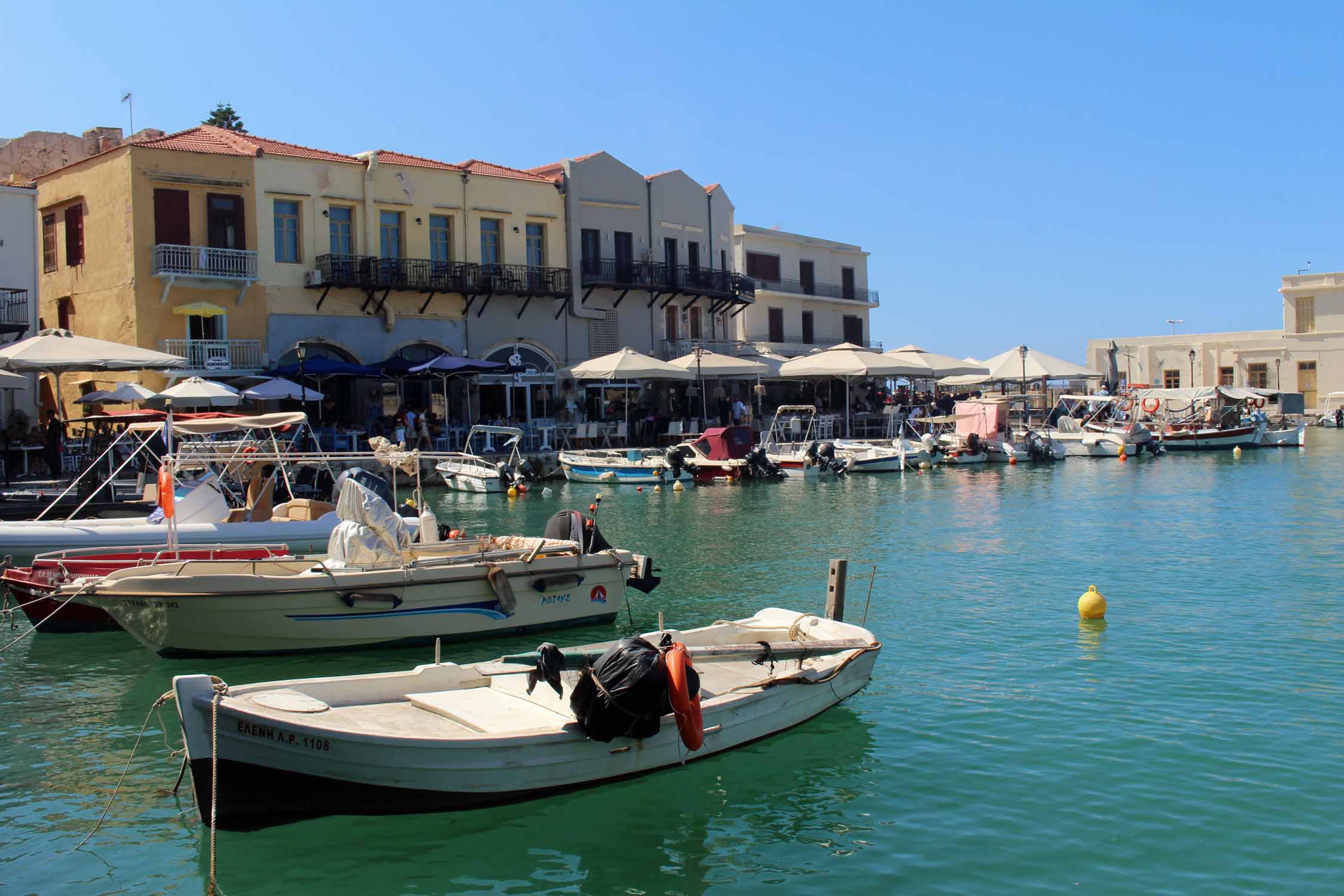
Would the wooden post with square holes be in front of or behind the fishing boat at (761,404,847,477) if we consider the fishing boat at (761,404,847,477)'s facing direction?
behind

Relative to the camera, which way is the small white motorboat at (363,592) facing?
to the viewer's left

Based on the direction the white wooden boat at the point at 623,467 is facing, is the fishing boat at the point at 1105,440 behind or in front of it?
behind

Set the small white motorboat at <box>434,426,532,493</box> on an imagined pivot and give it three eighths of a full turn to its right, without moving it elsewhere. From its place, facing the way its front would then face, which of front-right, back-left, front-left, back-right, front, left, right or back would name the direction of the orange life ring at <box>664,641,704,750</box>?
right

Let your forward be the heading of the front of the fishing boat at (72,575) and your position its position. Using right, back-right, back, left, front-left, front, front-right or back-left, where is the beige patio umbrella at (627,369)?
back-right

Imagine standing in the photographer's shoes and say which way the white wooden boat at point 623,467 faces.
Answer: facing to the left of the viewer

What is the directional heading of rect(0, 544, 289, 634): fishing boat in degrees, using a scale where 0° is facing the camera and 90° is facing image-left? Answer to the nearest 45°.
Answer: approximately 90°

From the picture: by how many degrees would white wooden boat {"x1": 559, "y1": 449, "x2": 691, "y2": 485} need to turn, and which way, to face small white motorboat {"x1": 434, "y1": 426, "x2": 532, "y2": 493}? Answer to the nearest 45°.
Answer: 0° — it already faces it

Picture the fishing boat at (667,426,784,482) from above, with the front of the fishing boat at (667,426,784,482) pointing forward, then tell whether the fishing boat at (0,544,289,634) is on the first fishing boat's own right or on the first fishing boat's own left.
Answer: on the first fishing boat's own left

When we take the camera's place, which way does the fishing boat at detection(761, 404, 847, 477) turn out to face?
facing away from the viewer and to the left of the viewer

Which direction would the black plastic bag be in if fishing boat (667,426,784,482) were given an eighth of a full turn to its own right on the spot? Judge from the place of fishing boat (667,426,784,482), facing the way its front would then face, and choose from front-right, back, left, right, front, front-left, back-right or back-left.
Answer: back

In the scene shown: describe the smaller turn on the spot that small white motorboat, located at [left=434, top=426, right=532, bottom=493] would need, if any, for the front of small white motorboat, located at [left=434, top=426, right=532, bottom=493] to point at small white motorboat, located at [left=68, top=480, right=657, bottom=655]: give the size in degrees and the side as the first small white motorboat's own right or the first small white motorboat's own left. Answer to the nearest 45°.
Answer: approximately 135° to the first small white motorboat's own left
